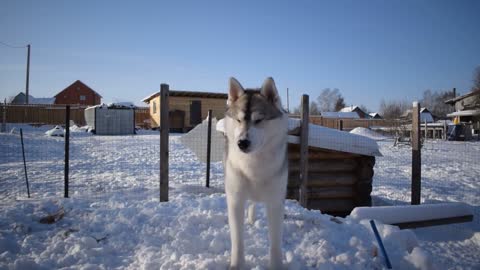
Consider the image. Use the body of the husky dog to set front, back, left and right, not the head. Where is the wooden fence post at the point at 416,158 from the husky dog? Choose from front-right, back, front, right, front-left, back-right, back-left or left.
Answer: back-left

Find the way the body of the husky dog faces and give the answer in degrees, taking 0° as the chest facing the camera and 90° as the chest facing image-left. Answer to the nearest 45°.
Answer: approximately 0°

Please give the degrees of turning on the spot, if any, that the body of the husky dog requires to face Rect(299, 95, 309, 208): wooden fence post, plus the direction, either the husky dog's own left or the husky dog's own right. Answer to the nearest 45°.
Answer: approximately 180°

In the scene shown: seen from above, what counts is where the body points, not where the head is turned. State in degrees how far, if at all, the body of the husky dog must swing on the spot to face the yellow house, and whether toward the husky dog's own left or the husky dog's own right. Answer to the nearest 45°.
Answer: approximately 180°

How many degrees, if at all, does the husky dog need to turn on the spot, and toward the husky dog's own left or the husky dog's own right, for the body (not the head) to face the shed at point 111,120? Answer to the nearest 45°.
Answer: approximately 135° to the husky dog's own right

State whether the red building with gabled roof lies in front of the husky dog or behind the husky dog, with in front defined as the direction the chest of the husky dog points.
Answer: behind

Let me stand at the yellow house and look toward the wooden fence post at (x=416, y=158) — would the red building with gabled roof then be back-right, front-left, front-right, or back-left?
back-right

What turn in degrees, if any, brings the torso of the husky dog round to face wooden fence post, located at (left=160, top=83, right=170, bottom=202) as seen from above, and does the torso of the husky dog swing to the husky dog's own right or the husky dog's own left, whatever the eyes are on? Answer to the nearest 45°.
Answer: approximately 135° to the husky dog's own right

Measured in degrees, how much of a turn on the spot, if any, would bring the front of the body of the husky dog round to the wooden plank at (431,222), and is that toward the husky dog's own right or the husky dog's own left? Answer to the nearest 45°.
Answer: approximately 135° to the husky dog's own left

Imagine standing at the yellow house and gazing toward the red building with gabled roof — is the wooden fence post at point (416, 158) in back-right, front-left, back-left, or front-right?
back-left
